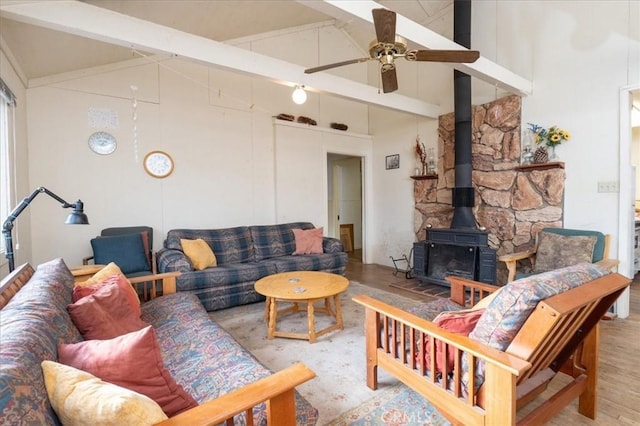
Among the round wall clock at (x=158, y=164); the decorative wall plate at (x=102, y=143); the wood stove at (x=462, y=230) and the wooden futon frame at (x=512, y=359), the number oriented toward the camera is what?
3

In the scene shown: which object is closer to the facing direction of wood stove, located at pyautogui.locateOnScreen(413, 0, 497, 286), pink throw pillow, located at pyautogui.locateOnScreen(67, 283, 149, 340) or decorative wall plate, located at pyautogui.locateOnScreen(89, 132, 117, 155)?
the pink throw pillow

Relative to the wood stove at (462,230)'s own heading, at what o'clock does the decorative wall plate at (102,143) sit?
The decorative wall plate is roughly at 2 o'clock from the wood stove.

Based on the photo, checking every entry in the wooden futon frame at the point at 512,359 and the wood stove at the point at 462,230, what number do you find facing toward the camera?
1

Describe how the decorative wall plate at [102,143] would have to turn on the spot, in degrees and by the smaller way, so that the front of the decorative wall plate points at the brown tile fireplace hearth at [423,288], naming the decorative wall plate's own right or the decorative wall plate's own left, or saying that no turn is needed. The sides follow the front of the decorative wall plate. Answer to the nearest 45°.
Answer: approximately 45° to the decorative wall plate's own left

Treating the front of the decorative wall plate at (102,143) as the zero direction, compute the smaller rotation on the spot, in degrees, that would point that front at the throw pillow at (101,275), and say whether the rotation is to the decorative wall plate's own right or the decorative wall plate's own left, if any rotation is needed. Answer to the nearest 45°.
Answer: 0° — it already faces it

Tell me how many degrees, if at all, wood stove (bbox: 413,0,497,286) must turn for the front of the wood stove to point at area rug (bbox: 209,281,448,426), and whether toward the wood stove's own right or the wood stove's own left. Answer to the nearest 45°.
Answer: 0° — it already faces it

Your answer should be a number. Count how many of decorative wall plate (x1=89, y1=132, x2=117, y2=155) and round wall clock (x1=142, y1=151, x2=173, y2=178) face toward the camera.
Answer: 2

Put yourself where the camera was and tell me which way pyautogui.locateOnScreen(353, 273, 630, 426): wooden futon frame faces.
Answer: facing away from the viewer and to the left of the viewer

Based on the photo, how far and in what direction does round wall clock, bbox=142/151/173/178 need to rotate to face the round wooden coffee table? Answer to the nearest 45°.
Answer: approximately 45° to its left

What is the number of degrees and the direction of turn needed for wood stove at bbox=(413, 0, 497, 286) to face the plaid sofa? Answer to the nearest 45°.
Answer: approximately 45° to its right
